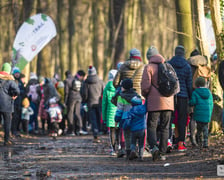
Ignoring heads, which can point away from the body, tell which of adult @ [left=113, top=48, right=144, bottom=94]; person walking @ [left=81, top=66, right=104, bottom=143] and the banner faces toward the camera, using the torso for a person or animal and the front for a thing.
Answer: the banner

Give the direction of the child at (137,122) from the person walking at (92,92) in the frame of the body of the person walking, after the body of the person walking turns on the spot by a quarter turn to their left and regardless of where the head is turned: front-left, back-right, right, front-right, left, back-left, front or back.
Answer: left

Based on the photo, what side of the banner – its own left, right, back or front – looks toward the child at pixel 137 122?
front

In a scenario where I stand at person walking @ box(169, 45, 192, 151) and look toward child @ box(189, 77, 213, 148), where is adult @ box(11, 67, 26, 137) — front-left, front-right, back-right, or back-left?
back-left

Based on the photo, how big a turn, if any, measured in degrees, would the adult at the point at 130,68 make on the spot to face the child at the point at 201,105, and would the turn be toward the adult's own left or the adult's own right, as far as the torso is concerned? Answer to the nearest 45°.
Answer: approximately 90° to the adult's own right

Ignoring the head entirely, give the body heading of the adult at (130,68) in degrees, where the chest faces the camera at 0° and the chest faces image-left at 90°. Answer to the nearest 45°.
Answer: approximately 180°

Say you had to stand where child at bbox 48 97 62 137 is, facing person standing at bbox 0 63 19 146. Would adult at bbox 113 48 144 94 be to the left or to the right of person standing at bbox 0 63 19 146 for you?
left

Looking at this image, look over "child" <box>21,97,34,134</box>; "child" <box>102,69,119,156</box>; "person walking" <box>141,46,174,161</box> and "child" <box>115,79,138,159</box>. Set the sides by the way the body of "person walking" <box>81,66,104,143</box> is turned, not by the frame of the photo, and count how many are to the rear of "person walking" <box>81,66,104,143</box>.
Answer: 3

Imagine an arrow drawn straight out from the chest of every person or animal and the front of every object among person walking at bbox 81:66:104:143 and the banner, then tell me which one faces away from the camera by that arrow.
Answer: the person walking

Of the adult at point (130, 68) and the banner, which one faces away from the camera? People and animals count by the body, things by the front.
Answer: the adult

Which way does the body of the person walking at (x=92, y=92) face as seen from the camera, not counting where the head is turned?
away from the camera

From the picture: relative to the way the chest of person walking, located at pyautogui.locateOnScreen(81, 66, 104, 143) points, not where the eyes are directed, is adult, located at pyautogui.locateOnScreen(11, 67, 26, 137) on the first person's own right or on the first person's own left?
on the first person's own left

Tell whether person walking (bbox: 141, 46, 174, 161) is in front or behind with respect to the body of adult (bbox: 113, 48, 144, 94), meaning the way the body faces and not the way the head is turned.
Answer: behind
